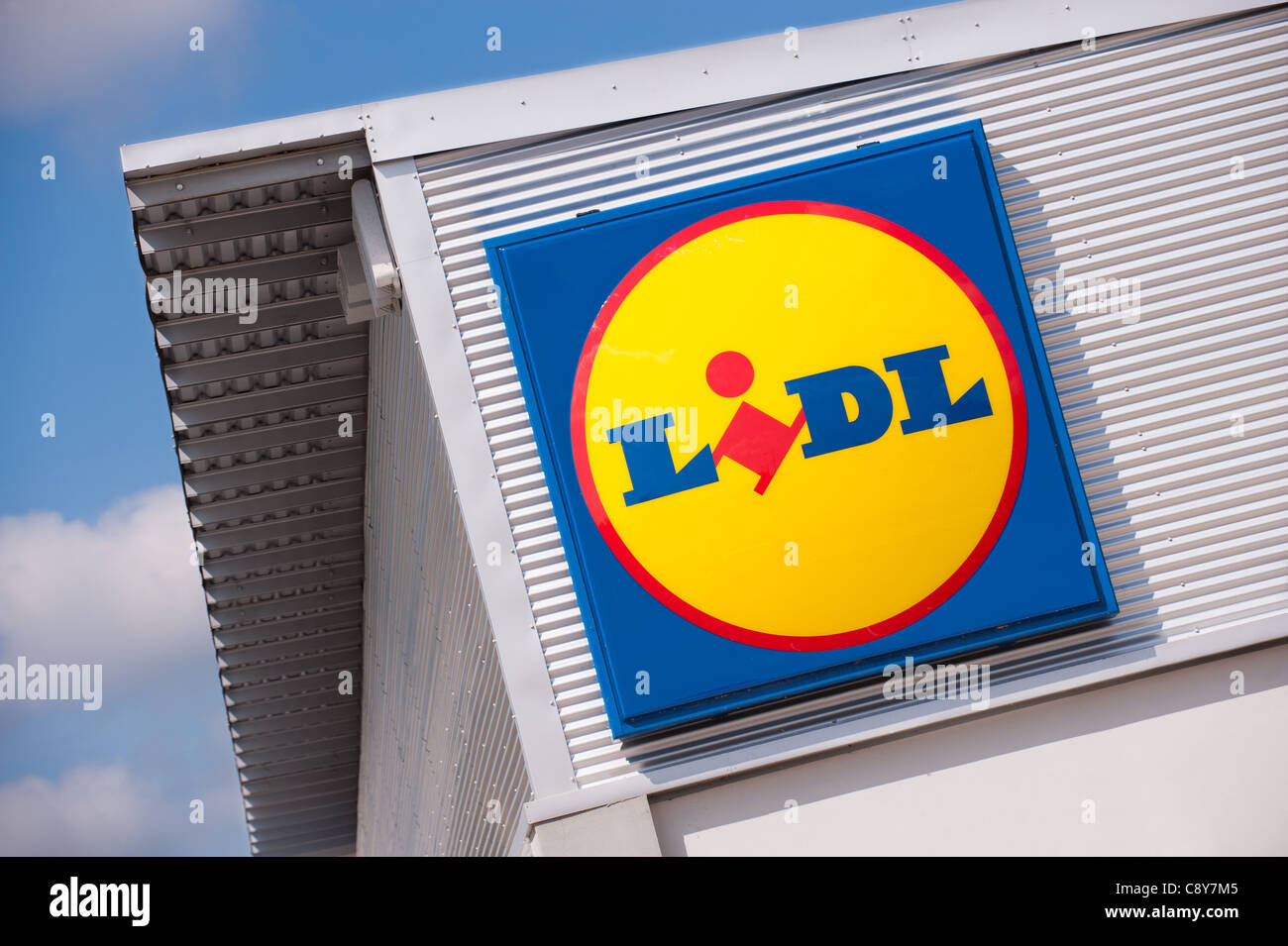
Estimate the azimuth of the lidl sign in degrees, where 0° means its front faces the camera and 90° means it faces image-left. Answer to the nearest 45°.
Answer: approximately 0°
